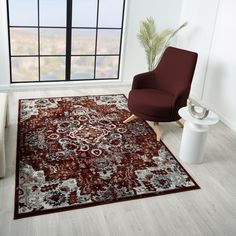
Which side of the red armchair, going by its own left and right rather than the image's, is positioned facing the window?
right

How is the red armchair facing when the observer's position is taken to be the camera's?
facing the viewer and to the left of the viewer

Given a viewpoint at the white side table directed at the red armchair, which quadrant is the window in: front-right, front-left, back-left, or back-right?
front-left

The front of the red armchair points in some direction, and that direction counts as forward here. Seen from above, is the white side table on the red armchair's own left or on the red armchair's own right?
on the red armchair's own left
